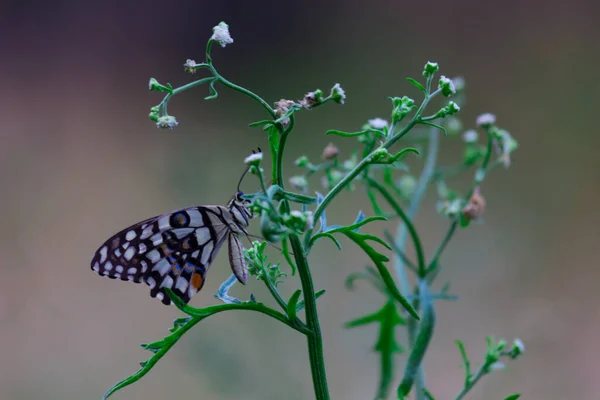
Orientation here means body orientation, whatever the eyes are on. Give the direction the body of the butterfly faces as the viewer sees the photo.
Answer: to the viewer's right
